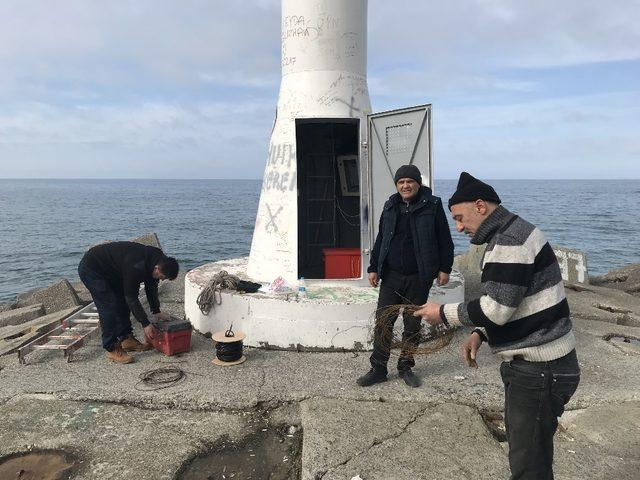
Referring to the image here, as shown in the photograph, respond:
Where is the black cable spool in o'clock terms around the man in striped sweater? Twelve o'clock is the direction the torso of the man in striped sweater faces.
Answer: The black cable spool is roughly at 1 o'clock from the man in striped sweater.

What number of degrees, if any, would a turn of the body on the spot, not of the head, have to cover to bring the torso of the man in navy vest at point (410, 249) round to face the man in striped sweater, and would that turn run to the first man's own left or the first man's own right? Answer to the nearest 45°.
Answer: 0° — they already face them

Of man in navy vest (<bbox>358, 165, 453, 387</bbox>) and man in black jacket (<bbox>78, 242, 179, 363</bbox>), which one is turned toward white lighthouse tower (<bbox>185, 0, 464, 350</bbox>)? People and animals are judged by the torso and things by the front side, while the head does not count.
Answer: man in black jacket (<bbox>78, 242, 179, 363</bbox>)

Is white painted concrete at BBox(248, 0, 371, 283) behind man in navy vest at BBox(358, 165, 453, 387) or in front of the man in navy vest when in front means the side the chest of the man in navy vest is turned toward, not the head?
behind

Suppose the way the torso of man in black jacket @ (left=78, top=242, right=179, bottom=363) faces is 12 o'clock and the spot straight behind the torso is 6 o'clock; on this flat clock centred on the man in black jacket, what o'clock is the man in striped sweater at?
The man in striped sweater is roughly at 2 o'clock from the man in black jacket.

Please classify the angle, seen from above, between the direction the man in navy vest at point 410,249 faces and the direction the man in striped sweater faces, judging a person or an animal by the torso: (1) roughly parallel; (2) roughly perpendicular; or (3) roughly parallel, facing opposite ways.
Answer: roughly perpendicular

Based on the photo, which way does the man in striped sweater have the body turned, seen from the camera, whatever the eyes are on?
to the viewer's left

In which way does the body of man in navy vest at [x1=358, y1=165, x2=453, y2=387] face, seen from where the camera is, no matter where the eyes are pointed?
toward the camera

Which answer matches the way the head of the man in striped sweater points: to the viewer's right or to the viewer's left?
to the viewer's left

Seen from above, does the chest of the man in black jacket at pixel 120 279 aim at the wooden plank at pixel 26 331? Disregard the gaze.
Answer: no

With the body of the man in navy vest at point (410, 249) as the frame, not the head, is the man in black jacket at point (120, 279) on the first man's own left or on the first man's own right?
on the first man's own right

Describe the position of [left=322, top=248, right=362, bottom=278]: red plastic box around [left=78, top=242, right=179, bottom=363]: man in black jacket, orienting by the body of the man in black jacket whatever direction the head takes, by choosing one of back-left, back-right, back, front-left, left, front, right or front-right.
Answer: front

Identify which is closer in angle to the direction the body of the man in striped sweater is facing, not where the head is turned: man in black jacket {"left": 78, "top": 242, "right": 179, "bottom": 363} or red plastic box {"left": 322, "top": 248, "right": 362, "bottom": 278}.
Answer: the man in black jacket

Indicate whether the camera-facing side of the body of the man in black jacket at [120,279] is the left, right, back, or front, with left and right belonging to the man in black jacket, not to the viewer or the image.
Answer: right

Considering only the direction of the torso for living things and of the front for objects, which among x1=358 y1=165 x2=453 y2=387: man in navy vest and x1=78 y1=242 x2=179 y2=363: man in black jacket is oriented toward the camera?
x1=358 y1=165 x2=453 y2=387: man in navy vest

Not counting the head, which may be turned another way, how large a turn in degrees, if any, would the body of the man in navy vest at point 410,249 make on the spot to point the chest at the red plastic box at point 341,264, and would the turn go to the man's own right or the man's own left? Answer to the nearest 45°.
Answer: approximately 180°

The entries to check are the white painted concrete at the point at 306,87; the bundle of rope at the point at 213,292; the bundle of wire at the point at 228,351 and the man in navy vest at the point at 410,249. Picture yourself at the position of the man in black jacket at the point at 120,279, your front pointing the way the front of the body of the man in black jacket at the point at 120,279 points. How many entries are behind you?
0

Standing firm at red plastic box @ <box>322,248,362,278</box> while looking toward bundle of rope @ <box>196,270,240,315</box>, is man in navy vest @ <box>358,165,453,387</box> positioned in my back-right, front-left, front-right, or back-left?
front-left

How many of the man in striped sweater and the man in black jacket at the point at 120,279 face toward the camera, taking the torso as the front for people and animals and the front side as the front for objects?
0

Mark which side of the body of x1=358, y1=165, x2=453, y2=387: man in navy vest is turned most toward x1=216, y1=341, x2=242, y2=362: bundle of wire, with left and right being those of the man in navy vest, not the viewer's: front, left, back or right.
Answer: right
